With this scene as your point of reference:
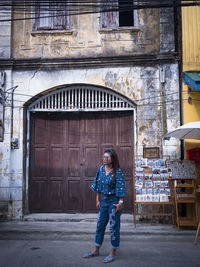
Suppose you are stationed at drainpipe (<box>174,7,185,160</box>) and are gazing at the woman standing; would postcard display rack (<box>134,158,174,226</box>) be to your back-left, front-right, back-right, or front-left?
front-right

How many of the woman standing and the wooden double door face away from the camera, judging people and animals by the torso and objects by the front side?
0

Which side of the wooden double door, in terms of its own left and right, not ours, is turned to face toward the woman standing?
front

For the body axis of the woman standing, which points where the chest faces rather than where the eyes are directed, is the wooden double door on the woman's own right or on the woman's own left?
on the woman's own right

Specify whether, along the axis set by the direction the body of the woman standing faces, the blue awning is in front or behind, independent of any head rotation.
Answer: behind

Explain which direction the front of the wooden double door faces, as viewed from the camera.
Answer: facing the viewer

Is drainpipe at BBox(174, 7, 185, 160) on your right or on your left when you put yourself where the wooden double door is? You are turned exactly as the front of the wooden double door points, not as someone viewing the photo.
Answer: on your left

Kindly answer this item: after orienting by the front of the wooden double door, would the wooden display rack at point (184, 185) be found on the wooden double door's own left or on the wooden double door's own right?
on the wooden double door's own left

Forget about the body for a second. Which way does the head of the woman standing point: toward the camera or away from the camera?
toward the camera

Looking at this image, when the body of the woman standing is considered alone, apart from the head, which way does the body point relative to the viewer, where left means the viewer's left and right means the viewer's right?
facing the viewer and to the left of the viewer
